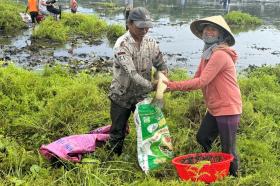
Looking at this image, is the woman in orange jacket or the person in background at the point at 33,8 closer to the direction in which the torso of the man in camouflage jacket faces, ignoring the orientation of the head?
the woman in orange jacket

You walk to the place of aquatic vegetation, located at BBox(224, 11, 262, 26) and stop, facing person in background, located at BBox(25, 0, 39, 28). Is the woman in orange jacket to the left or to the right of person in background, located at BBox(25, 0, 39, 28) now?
left

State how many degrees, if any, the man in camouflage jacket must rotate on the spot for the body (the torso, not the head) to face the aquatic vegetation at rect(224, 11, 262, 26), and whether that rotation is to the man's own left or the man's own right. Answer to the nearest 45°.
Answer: approximately 135° to the man's own left

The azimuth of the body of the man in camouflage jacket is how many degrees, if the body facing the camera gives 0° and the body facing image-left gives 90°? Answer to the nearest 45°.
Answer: approximately 315°

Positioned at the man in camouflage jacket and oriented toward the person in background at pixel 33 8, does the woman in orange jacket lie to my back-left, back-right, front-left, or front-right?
back-right

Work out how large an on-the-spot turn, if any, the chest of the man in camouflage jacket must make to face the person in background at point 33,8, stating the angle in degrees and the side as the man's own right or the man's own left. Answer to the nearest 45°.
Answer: approximately 135° to the man's own left

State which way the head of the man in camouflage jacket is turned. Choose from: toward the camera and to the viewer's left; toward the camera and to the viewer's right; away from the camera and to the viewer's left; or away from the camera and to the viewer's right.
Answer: toward the camera and to the viewer's right
